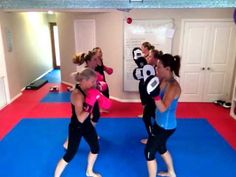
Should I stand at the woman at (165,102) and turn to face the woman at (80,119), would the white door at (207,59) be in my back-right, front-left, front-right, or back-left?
back-right

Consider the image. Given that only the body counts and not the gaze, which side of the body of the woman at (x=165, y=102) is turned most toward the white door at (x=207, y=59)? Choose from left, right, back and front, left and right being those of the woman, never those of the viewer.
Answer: right

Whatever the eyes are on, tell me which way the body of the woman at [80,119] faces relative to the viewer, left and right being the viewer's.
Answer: facing to the right of the viewer

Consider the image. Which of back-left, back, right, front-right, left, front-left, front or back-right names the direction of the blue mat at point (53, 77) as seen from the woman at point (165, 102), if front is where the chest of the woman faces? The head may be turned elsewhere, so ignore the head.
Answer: front-right

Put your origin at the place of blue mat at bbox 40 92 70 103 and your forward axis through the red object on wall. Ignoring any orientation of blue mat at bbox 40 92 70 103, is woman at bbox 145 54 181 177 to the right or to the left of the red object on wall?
right

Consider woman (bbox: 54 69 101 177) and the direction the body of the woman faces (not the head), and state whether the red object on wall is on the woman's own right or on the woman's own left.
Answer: on the woman's own left

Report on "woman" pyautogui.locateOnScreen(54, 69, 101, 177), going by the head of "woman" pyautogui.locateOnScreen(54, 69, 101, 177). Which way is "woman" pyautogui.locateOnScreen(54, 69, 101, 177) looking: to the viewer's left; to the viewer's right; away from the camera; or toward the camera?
to the viewer's right

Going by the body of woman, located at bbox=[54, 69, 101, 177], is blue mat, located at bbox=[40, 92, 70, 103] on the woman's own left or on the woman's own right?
on the woman's own left

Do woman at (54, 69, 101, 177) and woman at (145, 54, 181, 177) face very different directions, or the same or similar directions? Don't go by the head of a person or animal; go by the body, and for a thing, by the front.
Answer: very different directions

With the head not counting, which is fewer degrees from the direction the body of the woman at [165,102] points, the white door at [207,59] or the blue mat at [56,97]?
the blue mat

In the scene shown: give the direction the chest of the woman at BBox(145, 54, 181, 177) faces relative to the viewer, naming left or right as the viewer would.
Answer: facing to the left of the viewer

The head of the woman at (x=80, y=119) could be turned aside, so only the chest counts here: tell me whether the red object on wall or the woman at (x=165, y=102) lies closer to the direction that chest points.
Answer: the woman

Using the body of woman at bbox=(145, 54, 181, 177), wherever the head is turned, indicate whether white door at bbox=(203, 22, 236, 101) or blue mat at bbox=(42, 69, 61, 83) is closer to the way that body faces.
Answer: the blue mat

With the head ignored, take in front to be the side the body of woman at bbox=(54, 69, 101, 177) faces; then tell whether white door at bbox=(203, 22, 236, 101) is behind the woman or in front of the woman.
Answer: in front
